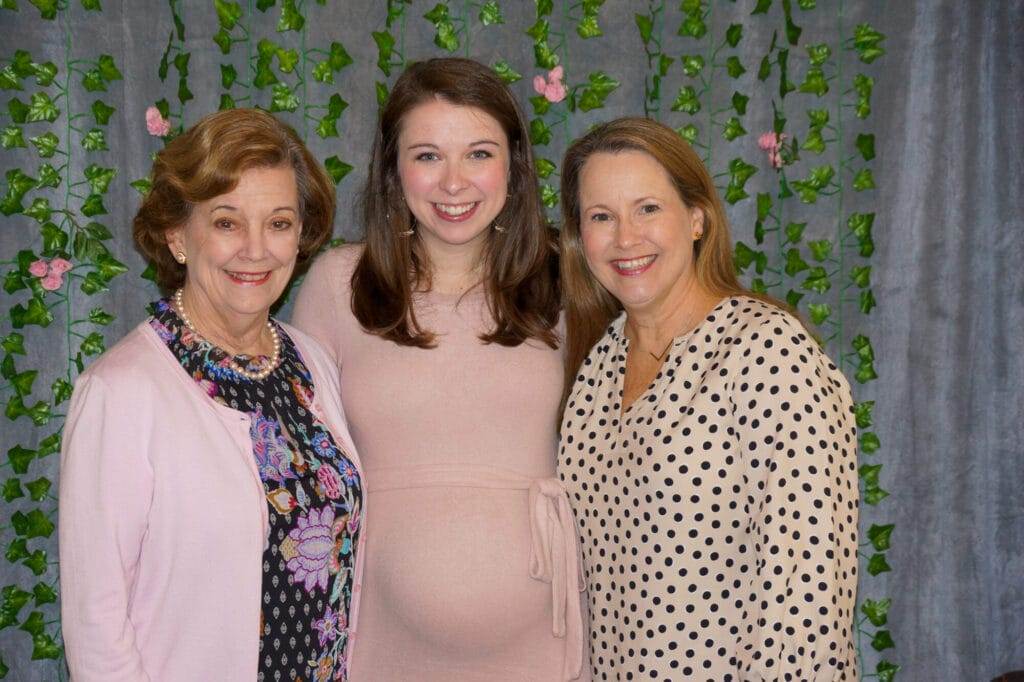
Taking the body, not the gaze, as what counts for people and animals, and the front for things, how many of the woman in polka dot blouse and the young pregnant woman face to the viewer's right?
0

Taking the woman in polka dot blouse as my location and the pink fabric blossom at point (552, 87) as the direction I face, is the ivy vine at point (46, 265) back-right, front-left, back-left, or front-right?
front-left

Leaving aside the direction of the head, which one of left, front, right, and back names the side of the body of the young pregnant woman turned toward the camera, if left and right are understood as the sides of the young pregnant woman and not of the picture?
front

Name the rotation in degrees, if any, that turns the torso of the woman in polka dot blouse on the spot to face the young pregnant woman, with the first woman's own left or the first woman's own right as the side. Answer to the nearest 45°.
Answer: approximately 90° to the first woman's own right

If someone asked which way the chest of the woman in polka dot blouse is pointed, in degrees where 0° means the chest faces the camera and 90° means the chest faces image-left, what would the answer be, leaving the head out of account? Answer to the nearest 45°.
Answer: approximately 45°

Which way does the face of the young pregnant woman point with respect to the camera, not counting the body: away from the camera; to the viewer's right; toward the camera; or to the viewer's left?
toward the camera

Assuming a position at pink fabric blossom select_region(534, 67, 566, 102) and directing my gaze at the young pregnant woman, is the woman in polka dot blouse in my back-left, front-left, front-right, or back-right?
front-left

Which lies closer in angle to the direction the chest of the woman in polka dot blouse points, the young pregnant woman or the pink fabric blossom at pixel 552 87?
the young pregnant woman

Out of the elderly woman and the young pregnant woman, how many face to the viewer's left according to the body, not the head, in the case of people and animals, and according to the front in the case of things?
0

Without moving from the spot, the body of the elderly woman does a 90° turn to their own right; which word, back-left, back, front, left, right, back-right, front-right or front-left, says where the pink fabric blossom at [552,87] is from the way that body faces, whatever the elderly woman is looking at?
back

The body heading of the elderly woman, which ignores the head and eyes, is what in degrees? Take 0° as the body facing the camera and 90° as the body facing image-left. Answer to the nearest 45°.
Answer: approximately 315°

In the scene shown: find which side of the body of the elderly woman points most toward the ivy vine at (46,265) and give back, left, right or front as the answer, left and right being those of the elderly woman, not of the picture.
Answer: back

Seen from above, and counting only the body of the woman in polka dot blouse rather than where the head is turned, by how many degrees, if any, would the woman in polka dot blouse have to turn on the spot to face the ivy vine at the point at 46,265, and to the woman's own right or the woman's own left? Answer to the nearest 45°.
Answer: approximately 45° to the woman's own right

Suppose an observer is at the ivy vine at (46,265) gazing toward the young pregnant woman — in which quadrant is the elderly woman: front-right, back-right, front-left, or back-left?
front-right
